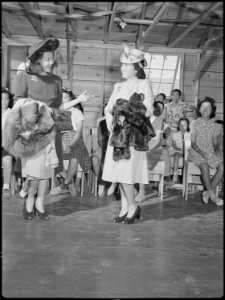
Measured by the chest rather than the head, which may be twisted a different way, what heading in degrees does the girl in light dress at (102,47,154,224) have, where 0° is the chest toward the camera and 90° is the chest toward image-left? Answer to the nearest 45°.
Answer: approximately 45°

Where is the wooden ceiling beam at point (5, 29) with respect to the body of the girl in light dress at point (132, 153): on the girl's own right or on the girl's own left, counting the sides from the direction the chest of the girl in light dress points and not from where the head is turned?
on the girl's own right

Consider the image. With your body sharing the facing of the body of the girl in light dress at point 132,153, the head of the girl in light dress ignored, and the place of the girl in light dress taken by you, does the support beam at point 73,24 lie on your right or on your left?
on your right

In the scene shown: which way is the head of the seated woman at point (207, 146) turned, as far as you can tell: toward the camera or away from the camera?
toward the camera

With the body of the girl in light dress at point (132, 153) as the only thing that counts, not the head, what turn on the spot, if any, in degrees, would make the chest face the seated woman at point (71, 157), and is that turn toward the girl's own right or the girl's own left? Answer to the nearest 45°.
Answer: approximately 90° to the girl's own right

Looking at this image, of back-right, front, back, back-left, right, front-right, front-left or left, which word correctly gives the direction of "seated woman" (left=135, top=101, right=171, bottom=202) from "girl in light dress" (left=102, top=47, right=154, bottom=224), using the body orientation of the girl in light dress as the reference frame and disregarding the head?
back-right
